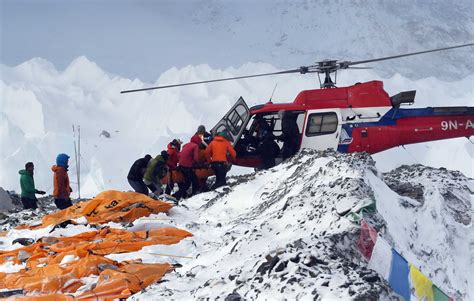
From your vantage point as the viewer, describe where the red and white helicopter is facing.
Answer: facing to the left of the viewer

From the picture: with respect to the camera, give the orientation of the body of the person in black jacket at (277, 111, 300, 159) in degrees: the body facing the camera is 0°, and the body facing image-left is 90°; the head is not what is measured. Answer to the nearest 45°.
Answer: approximately 90°

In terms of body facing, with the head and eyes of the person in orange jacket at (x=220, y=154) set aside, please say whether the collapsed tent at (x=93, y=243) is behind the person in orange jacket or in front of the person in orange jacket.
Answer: behind

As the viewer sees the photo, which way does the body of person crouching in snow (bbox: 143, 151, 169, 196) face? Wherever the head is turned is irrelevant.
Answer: to the viewer's right

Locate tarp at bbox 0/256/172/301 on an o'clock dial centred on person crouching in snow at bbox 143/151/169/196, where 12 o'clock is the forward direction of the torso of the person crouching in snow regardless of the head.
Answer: The tarp is roughly at 3 o'clock from the person crouching in snow.

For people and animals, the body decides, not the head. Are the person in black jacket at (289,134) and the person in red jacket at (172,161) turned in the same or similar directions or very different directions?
very different directions

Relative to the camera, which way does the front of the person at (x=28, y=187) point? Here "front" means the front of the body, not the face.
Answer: to the viewer's right

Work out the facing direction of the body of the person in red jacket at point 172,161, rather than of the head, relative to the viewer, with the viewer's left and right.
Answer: facing to the right of the viewer

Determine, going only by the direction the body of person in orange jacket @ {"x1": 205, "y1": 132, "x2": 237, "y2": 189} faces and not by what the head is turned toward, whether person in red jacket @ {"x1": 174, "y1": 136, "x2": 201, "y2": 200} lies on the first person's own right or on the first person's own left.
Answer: on the first person's own left

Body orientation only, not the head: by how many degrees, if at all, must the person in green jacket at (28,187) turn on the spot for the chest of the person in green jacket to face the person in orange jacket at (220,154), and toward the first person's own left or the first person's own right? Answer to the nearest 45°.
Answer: approximately 45° to the first person's own right

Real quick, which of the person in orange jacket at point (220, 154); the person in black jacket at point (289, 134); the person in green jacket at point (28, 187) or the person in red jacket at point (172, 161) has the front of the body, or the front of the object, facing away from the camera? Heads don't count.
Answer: the person in orange jacket
